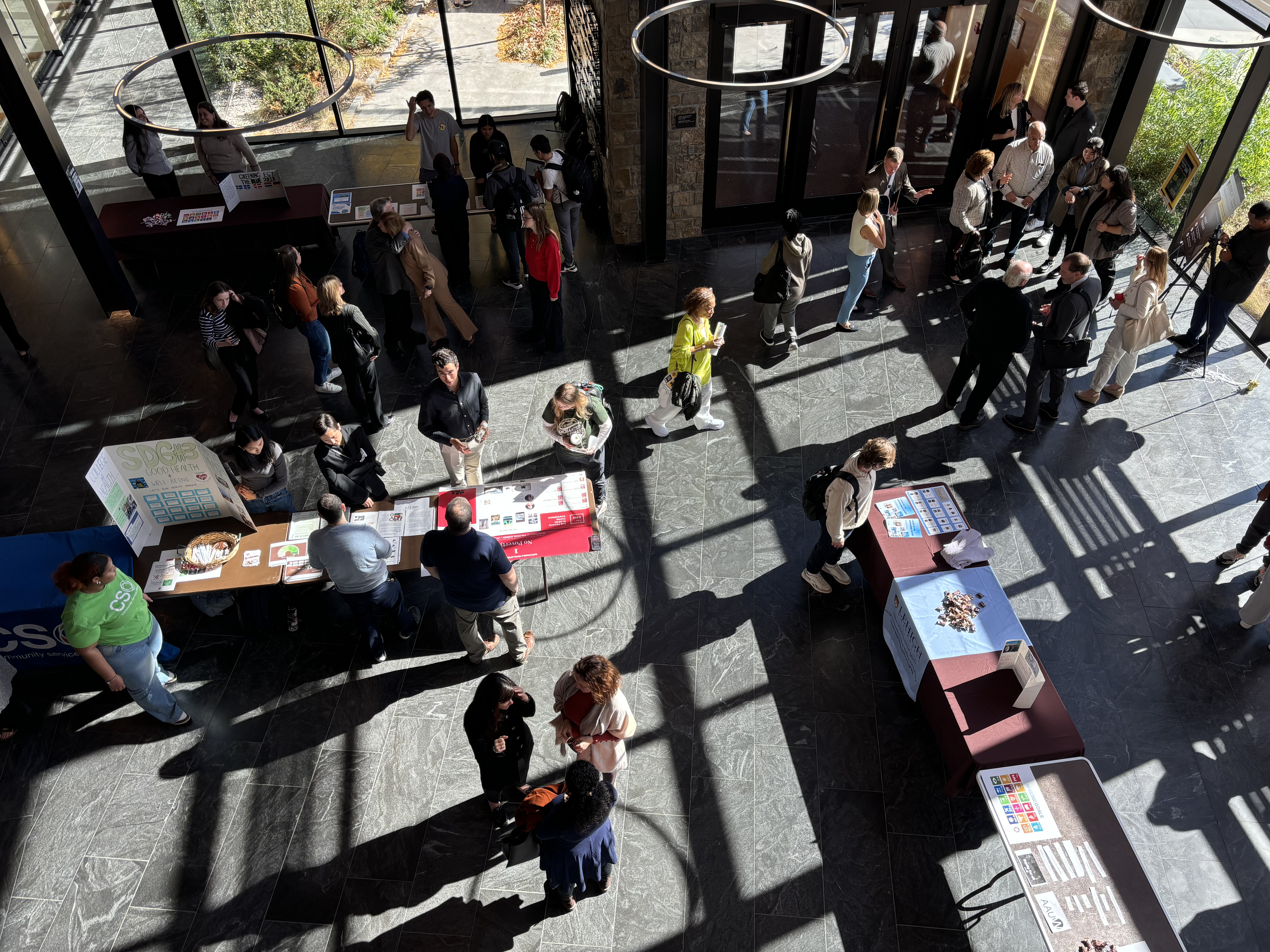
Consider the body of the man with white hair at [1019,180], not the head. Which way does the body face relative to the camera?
toward the camera

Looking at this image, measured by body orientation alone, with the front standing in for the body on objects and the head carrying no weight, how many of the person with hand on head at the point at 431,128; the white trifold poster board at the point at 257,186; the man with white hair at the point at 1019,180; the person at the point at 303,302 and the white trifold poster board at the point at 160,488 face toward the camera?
4

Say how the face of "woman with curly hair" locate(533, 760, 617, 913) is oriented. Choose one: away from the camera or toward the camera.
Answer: away from the camera

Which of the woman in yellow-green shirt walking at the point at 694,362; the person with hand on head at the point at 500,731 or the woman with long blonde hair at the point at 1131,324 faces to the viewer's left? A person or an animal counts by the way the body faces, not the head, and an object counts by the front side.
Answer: the woman with long blonde hair

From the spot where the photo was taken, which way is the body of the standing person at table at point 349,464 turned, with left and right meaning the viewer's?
facing the viewer

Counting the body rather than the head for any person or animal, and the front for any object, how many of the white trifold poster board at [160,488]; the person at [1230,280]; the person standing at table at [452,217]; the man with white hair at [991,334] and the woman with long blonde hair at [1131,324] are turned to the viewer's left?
2

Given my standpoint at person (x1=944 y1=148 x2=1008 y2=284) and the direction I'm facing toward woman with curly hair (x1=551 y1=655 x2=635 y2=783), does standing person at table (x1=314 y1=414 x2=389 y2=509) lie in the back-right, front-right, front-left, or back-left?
front-right

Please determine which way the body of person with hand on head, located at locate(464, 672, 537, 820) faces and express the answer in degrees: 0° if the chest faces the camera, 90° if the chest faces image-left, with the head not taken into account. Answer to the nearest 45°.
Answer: approximately 315°

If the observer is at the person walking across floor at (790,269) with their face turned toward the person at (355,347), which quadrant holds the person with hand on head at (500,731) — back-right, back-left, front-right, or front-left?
front-left

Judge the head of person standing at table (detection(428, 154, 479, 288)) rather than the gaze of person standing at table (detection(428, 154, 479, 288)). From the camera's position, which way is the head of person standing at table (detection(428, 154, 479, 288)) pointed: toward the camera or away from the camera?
away from the camera

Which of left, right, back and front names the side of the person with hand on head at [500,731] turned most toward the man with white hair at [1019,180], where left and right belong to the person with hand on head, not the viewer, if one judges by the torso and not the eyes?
left

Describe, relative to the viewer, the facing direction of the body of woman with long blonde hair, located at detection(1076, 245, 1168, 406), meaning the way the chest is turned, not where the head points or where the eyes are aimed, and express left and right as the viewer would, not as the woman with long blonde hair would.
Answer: facing to the left of the viewer

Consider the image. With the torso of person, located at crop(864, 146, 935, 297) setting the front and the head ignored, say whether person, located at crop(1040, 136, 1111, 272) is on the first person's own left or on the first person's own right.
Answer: on the first person's own left

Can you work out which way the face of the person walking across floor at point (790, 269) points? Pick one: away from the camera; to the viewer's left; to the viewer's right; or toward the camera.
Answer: away from the camera
